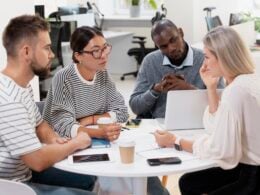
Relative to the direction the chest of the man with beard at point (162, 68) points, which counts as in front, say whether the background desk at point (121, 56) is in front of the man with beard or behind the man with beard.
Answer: behind

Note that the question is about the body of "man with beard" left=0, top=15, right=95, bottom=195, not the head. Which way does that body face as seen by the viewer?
to the viewer's right

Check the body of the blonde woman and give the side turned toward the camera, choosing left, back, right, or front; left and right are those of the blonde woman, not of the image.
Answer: left

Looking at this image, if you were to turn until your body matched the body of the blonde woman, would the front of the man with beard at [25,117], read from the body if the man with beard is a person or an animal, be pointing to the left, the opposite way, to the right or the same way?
the opposite way

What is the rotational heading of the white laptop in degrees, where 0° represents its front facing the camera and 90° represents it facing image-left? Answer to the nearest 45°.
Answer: approximately 180°

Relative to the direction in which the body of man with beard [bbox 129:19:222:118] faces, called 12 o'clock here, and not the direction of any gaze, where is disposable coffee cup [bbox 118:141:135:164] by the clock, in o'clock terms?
The disposable coffee cup is roughly at 12 o'clock from the man with beard.

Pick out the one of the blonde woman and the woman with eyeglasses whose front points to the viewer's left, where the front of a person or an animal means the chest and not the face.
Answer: the blonde woman

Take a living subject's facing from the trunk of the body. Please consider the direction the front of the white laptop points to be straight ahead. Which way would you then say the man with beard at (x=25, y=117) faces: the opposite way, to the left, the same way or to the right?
to the right

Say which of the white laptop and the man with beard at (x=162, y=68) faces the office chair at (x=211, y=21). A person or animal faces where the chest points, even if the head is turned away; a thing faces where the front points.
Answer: the white laptop

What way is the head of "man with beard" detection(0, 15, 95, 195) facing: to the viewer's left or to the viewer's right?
to the viewer's right

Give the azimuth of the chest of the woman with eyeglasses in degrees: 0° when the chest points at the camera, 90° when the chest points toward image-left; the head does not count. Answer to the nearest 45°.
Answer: approximately 315°

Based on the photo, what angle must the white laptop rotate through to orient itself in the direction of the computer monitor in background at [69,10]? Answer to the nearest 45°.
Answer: approximately 45° to its left

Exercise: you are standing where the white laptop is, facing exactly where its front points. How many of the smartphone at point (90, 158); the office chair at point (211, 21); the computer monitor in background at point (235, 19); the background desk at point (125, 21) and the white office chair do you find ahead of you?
3
